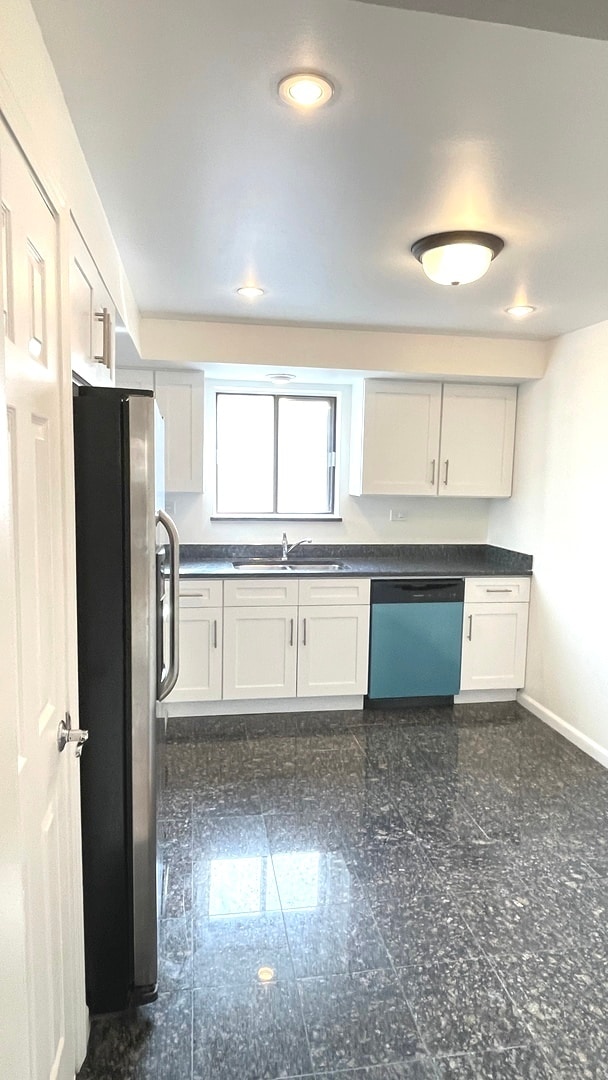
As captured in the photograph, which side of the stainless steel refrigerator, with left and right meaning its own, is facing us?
right

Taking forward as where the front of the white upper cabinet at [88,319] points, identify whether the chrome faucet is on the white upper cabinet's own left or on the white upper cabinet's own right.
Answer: on the white upper cabinet's own left

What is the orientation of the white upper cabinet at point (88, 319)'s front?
to the viewer's right

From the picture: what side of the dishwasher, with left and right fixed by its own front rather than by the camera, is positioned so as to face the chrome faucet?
right

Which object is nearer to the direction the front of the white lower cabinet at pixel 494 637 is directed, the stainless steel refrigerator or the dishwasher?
the stainless steel refrigerator

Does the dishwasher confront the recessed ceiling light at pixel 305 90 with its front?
yes

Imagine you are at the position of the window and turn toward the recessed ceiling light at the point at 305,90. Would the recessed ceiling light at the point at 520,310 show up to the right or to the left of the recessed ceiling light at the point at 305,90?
left

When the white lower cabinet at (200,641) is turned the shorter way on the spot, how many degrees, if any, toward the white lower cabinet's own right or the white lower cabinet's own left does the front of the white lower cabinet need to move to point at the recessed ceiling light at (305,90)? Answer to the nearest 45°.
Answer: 0° — it already faces it

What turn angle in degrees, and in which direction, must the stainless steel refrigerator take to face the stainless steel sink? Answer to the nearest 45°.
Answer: approximately 45° to its left
